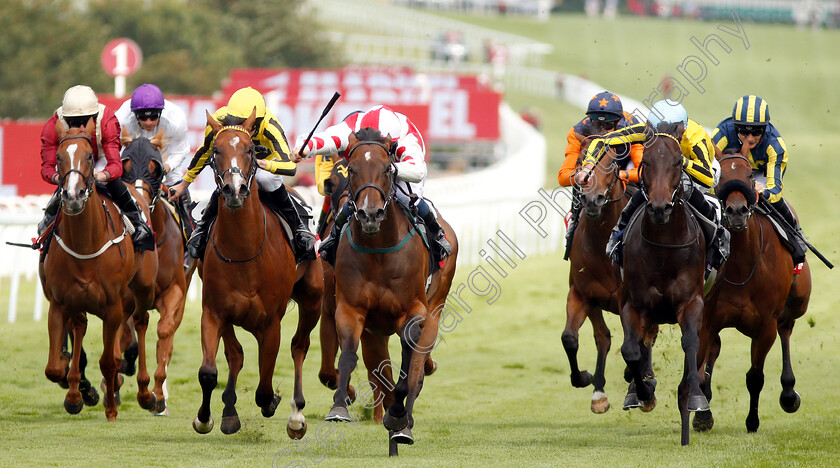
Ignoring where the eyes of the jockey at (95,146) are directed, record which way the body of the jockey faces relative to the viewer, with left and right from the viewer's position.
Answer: facing the viewer

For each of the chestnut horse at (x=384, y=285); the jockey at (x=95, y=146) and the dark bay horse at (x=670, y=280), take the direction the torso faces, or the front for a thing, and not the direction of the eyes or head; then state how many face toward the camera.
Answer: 3

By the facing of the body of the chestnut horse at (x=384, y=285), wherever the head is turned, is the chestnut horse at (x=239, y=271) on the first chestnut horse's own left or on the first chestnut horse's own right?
on the first chestnut horse's own right

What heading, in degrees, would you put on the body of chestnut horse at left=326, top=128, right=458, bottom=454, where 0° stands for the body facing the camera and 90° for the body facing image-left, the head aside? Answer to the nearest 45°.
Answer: approximately 0°

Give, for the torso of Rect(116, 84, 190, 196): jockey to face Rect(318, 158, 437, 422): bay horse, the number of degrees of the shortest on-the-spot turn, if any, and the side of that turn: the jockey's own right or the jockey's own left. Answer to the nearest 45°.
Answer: approximately 45° to the jockey's own left

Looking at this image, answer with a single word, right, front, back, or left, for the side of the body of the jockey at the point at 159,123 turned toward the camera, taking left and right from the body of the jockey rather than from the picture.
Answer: front

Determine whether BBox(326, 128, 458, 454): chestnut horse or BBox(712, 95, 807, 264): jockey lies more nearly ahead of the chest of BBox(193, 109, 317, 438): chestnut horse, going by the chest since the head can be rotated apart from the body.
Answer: the chestnut horse

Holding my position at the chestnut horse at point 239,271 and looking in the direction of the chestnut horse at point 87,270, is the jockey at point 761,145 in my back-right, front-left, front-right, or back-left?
back-right

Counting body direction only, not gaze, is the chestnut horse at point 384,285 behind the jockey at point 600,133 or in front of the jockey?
in front

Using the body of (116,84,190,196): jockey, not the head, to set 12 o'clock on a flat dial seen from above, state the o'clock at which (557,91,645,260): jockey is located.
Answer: (557,91,645,260): jockey is roughly at 10 o'clock from (116,84,190,196): jockey.

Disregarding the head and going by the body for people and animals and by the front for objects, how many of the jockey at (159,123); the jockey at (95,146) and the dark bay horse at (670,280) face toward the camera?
3

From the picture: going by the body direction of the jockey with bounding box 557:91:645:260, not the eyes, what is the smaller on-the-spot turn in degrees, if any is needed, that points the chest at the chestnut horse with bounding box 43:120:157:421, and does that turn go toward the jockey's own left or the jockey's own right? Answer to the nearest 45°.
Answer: approximately 45° to the jockey's own right

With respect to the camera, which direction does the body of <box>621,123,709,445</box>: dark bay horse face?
toward the camera
